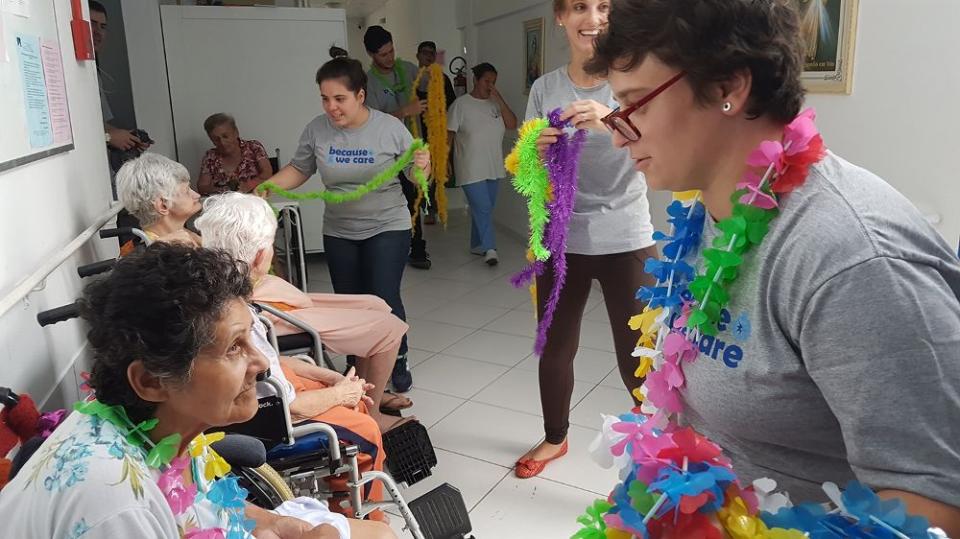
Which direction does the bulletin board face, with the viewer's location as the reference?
facing the viewer and to the right of the viewer

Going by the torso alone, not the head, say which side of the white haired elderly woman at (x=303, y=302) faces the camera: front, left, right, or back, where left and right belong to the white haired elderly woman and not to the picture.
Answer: right

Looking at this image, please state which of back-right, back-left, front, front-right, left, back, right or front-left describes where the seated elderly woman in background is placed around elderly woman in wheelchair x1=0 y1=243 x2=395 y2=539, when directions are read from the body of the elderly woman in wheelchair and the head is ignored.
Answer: left

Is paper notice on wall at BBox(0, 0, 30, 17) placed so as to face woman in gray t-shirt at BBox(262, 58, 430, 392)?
no

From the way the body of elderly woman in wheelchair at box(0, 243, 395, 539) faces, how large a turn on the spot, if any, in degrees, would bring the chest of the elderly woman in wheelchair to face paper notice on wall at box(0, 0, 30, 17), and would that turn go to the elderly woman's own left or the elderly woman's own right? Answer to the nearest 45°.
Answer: approximately 90° to the elderly woman's own left

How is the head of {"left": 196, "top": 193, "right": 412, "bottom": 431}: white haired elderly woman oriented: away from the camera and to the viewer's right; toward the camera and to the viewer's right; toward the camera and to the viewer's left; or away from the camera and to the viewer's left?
away from the camera and to the viewer's right

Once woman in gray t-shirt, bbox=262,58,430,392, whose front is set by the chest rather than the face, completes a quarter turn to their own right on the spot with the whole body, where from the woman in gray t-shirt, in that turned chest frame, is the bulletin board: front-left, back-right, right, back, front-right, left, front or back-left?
left

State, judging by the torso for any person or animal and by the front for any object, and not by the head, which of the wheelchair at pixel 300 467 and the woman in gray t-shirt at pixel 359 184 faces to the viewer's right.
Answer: the wheelchair

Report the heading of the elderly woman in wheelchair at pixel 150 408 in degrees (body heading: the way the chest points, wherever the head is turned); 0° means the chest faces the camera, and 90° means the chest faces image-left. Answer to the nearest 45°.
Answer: approximately 270°

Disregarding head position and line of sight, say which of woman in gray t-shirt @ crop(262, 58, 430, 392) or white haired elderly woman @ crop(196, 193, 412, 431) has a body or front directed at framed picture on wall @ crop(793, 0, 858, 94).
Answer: the white haired elderly woman

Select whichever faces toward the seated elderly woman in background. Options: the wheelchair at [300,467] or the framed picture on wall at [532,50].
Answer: the framed picture on wall

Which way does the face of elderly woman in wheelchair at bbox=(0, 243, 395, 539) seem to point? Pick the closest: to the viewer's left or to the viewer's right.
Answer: to the viewer's right

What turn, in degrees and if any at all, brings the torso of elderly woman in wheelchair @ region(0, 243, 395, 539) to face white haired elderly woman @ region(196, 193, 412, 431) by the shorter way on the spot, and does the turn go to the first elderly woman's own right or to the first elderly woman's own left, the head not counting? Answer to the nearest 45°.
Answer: approximately 90° to the first elderly woman's own left

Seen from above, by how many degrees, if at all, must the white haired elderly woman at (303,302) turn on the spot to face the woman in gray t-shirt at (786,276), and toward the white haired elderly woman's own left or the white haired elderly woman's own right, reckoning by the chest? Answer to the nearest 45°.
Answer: approximately 90° to the white haired elderly woman's own right

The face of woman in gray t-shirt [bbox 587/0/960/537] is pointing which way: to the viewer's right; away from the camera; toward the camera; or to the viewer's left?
to the viewer's left

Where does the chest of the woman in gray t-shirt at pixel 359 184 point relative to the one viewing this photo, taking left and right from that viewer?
facing the viewer and to the left of the viewer

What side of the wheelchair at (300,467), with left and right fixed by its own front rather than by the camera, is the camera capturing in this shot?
right
